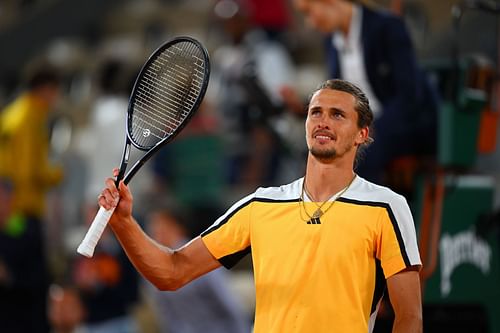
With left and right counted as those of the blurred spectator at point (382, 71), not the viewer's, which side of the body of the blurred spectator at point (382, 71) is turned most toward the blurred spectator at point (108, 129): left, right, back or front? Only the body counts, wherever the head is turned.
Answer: right

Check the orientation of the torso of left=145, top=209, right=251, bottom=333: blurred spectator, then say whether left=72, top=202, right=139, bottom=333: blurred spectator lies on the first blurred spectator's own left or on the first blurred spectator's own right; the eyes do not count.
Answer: on the first blurred spectator's own right

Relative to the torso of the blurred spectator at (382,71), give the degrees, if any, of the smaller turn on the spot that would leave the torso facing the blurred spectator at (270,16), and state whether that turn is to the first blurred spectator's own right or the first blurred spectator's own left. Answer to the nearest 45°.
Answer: approximately 135° to the first blurred spectator's own right

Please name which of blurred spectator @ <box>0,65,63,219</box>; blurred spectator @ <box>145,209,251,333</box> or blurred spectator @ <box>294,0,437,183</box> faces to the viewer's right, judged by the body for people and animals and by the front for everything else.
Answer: blurred spectator @ <box>0,65,63,219</box>

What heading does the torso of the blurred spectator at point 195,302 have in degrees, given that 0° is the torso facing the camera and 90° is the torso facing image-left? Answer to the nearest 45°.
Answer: approximately 45°

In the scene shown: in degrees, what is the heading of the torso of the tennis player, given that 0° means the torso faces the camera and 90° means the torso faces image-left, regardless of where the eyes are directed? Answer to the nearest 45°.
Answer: approximately 0°
